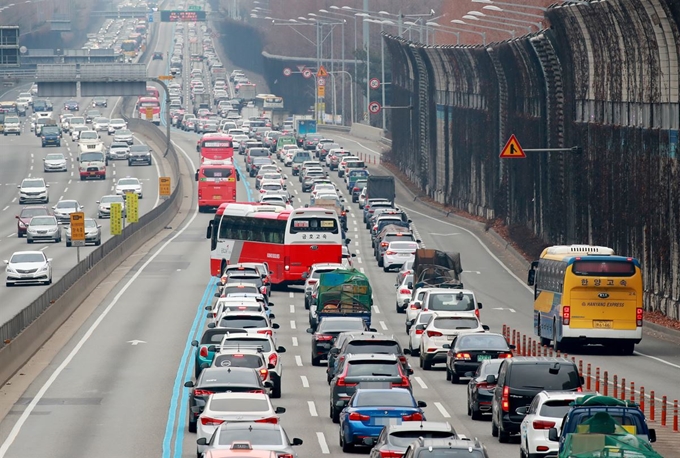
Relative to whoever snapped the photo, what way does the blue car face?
facing away from the viewer

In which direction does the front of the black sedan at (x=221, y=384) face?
away from the camera

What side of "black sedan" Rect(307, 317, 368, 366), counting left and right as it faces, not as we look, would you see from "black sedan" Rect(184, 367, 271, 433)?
back

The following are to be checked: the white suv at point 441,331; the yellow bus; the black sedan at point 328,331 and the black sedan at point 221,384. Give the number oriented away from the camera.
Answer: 4

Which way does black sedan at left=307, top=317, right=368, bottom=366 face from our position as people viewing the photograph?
facing away from the viewer

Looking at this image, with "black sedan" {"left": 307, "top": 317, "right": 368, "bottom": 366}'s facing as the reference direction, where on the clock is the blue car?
The blue car is roughly at 6 o'clock from the black sedan.

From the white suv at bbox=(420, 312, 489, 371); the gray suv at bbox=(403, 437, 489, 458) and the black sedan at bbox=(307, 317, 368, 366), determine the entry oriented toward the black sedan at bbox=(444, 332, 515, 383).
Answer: the gray suv

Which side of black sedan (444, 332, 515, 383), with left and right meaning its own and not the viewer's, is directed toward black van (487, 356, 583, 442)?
back

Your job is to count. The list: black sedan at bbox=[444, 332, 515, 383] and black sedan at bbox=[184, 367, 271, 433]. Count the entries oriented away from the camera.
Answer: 2

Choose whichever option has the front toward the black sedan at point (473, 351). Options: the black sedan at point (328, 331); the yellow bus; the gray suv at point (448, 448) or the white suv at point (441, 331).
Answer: the gray suv

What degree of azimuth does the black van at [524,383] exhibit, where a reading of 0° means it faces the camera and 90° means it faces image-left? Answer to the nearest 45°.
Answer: approximately 180°

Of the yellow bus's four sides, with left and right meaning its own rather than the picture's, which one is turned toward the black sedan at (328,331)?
left

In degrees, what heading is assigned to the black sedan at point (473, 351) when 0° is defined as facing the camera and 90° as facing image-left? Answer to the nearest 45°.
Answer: approximately 180°

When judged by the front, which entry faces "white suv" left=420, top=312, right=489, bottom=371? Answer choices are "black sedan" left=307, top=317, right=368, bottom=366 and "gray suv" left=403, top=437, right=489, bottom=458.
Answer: the gray suv

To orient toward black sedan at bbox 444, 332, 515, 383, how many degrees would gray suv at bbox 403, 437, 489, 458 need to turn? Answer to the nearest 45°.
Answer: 0° — it already faces it

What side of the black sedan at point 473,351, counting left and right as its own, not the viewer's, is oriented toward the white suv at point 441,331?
front

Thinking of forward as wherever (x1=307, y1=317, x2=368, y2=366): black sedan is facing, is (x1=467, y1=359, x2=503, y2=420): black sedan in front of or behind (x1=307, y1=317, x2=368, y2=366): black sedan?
behind

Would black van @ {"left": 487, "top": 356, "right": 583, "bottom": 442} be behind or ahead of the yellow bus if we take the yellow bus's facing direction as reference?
behind
